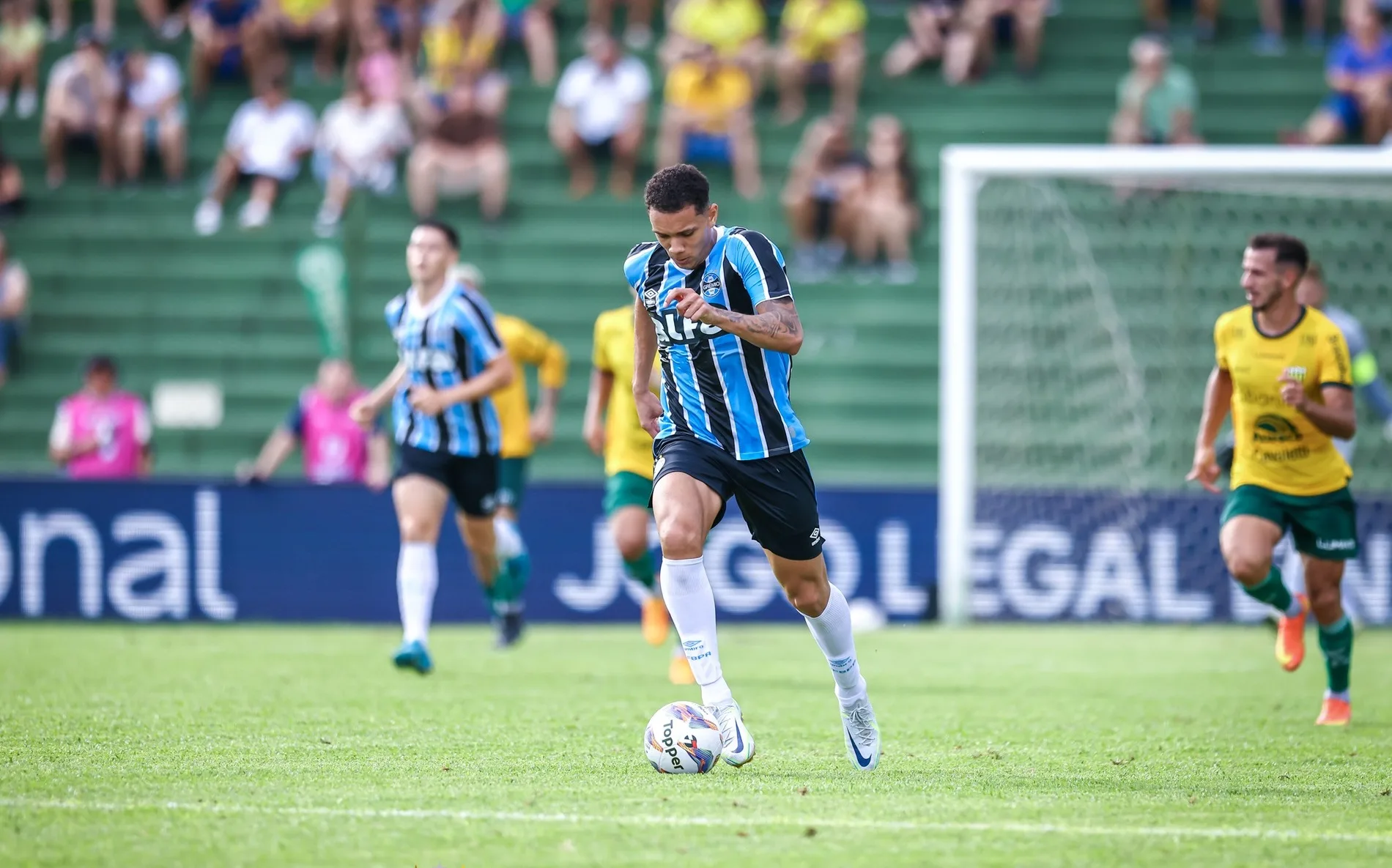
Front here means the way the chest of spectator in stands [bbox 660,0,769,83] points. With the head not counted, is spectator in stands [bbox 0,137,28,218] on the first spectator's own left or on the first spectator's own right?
on the first spectator's own right

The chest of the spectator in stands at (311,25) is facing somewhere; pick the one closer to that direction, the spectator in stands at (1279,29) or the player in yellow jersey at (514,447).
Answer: the player in yellow jersey

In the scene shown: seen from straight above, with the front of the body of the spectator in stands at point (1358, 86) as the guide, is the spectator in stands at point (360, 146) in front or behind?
in front

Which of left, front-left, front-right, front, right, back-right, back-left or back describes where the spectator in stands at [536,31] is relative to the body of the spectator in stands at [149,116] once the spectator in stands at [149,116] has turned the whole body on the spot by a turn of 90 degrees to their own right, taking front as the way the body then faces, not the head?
back

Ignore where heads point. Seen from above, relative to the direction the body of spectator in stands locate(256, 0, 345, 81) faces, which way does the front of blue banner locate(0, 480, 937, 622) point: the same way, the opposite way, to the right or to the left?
the same way

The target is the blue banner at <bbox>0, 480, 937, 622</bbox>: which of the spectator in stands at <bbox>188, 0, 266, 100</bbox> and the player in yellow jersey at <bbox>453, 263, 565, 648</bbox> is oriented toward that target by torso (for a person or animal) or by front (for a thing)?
the spectator in stands

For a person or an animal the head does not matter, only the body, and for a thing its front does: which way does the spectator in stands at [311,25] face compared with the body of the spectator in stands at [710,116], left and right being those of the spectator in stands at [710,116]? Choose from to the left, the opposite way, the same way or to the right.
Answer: the same way

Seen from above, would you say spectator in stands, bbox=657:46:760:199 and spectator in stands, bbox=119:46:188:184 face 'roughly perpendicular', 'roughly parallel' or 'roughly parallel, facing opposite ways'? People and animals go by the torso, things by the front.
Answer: roughly parallel

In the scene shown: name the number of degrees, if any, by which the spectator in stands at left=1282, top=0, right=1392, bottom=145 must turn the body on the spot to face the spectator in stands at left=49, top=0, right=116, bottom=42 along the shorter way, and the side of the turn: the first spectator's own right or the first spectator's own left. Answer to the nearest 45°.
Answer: approximately 45° to the first spectator's own right

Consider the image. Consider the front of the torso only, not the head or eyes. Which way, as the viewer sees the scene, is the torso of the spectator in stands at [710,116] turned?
toward the camera

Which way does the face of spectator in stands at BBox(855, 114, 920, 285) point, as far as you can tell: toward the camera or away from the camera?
toward the camera

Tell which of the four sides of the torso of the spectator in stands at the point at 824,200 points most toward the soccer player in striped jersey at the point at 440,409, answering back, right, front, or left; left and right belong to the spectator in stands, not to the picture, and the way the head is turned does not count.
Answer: front

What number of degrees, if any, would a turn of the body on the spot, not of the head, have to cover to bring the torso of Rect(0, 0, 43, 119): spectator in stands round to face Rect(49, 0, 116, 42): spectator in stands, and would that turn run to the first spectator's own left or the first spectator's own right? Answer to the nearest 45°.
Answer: approximately 135° to the first spectator's own left

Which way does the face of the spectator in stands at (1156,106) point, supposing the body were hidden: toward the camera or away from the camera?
toward the camera

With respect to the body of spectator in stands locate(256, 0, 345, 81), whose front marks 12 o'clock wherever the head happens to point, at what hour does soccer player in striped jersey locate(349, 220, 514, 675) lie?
The soccer player in striped jersey is roughly at 12 o'clock from the spectator in stands.

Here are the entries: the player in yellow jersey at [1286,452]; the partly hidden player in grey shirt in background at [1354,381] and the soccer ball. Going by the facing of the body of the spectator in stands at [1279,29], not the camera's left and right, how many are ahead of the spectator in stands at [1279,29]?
3

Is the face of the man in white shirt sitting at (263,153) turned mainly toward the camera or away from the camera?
toward the camera

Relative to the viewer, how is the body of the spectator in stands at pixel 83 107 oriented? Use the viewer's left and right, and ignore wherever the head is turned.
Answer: facing the viewer

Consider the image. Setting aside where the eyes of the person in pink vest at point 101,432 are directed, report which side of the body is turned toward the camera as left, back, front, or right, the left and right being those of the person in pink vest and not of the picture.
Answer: front

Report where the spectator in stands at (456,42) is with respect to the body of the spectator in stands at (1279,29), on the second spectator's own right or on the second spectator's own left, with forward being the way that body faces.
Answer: on the second spectator's own right

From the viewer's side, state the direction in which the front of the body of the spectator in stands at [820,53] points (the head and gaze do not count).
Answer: toward the camera
